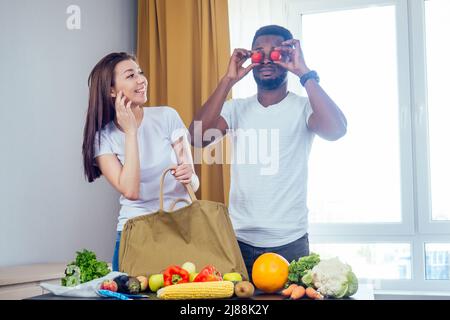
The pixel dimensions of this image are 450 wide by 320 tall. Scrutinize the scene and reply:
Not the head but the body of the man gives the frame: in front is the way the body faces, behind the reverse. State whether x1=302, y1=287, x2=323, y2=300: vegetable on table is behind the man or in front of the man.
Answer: in front

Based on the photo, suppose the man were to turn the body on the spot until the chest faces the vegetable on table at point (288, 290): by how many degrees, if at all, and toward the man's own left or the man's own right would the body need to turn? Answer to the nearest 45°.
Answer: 0° — they already face it

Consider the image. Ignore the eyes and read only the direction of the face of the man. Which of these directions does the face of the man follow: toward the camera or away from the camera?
toward the camera

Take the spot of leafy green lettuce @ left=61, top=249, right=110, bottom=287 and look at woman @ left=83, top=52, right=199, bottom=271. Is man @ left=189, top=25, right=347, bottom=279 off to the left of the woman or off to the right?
right

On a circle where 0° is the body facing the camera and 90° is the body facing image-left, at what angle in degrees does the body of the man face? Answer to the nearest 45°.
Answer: approximately 0°

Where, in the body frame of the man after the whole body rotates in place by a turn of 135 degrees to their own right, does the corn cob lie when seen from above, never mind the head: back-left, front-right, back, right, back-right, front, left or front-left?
back-left

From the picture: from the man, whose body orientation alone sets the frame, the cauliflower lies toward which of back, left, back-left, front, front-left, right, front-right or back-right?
front

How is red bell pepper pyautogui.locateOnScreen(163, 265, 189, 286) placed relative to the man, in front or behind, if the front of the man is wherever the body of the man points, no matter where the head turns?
in front

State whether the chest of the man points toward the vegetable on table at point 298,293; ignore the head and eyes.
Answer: yes

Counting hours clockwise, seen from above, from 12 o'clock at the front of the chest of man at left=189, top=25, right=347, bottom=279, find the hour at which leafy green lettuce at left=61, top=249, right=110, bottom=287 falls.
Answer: The leafy green lettuce is roughly at 1 o'clock from the man.

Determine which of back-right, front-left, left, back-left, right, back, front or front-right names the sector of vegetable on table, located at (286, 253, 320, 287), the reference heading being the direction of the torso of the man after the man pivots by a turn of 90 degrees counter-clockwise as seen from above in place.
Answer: right

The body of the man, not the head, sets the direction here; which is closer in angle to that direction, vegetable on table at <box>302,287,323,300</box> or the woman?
the vegetable on table
